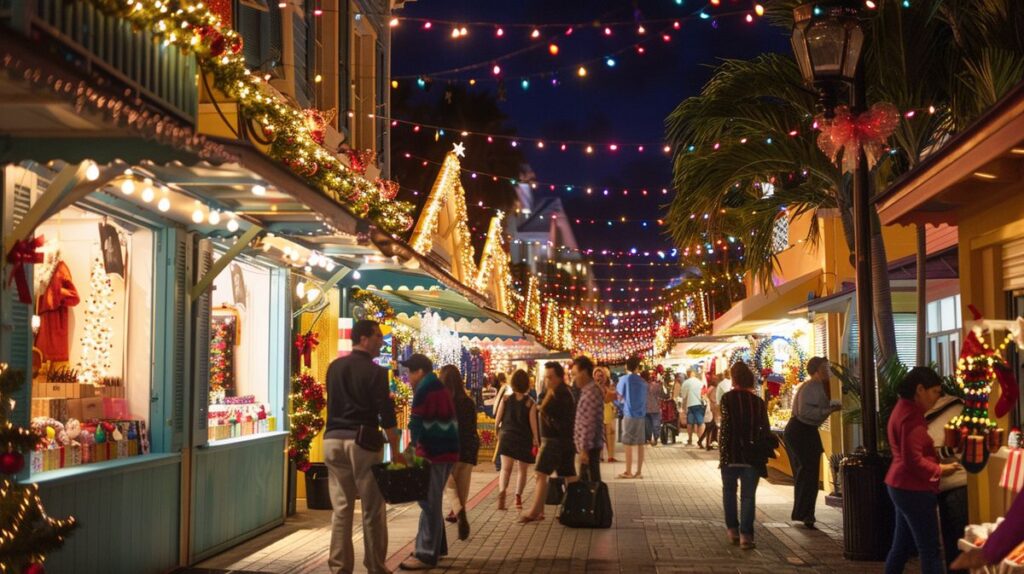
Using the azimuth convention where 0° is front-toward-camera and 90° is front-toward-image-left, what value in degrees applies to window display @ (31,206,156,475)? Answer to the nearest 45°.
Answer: approximately 315°

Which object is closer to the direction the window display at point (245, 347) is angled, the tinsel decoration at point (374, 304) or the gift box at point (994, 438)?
the gift box

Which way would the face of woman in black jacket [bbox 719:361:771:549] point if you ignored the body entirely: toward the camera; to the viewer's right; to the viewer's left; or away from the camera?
away from the camera

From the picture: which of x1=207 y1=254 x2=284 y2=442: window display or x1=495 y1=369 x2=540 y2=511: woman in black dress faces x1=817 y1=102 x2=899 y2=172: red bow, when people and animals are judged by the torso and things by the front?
the window display

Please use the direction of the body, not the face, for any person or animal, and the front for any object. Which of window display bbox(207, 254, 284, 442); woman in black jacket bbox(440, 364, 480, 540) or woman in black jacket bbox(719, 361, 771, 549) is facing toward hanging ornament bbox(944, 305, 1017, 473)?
the window display

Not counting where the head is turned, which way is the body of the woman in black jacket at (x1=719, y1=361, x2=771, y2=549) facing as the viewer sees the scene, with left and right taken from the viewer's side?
facing away from the viewer

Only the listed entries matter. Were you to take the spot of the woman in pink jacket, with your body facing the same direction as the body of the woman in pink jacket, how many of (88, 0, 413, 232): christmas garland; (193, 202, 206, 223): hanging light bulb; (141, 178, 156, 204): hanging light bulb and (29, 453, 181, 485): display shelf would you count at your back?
4

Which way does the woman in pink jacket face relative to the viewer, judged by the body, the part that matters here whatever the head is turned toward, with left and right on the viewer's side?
facing to the right of the viewer

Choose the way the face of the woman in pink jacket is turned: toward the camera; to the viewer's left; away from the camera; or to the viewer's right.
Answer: to the viewer's right

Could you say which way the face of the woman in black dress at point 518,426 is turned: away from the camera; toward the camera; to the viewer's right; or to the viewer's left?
away from the camera

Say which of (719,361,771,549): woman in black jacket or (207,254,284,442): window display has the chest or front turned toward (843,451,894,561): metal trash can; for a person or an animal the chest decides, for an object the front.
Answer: the window display
